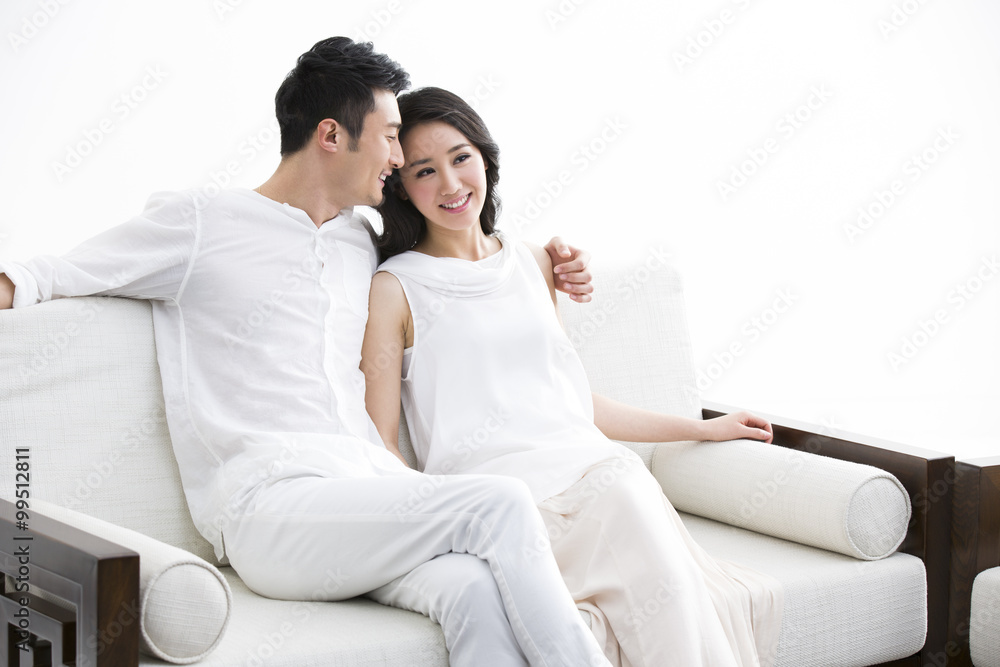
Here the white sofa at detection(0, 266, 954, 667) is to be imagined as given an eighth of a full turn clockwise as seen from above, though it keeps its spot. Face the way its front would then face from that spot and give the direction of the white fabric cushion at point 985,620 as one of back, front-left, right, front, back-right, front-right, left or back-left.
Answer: left

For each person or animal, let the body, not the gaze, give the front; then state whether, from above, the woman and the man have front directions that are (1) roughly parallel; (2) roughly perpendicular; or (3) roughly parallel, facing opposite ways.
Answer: roughly parallel

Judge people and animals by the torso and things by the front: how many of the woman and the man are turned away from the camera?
0

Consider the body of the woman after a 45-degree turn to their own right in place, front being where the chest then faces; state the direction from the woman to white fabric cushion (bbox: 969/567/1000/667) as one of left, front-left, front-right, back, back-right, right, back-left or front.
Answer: left

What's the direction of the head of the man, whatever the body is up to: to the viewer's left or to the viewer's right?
to the viewer's right

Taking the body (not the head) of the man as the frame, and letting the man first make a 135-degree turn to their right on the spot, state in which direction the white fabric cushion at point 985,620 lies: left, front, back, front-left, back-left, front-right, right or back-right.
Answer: back

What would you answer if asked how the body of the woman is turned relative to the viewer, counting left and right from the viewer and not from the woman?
facing the viewer and to the right of the viewer
